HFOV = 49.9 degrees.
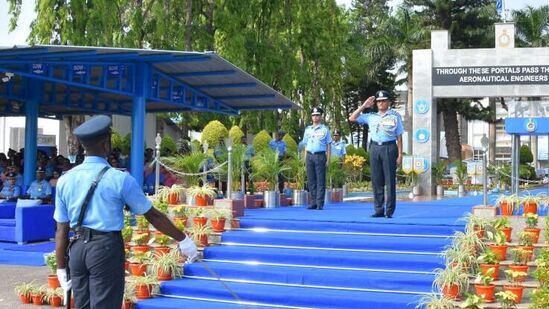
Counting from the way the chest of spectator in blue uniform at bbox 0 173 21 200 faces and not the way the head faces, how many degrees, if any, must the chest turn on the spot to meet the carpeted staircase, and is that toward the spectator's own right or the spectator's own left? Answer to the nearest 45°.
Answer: approximately 45° to the spectator's own left

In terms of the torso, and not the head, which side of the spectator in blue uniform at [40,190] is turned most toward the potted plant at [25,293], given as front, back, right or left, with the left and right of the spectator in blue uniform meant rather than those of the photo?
front

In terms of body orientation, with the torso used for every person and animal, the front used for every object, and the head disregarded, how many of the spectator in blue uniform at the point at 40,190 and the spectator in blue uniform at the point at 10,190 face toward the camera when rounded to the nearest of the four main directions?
2

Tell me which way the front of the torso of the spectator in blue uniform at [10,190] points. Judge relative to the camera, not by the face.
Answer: toward the camera

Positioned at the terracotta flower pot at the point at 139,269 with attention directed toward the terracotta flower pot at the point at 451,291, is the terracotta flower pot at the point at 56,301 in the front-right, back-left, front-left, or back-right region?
back-right

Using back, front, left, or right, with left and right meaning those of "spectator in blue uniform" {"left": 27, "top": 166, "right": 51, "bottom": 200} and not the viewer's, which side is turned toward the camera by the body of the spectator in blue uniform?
front

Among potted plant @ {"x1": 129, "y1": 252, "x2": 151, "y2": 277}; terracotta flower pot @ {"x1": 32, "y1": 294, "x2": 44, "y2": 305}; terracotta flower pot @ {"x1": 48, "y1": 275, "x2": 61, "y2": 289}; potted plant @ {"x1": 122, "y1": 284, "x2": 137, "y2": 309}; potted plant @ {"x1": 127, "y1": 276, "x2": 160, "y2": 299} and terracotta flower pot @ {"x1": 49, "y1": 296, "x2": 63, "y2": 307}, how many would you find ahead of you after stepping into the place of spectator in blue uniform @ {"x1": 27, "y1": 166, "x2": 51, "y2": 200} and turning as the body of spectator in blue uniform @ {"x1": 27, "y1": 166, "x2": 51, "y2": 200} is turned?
6

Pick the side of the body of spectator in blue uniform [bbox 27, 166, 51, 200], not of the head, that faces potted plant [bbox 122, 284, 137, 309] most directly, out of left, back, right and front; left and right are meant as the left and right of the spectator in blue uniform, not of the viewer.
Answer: front

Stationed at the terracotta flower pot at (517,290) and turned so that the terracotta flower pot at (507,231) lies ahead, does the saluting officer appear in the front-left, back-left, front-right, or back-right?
front-left

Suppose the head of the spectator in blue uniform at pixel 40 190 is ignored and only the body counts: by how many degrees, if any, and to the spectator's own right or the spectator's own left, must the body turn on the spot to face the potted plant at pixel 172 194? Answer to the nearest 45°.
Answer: approximately 45° to the spectator's own left

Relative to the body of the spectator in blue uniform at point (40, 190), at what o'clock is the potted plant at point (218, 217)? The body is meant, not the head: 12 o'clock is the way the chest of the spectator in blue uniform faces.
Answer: The potted plant is roughly at 11 o'clock from the spectator in blue uniform.

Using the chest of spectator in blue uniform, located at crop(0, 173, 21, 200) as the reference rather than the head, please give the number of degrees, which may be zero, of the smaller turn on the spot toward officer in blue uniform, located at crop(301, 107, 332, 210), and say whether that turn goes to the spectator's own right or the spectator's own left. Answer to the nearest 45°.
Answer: approximately 45° to the spectator's own left

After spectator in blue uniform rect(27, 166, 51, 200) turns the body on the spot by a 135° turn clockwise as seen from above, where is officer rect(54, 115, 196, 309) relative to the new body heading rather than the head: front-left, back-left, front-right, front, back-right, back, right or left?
back-left

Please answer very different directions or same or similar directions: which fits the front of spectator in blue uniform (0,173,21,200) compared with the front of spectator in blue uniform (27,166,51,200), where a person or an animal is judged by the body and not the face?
same or similar directions

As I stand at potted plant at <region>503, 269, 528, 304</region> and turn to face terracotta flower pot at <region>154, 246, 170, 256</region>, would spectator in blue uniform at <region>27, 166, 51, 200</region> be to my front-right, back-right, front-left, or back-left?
front-right

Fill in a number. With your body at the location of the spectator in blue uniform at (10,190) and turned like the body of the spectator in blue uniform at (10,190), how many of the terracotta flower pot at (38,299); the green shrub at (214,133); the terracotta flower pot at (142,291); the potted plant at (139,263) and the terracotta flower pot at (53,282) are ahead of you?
4

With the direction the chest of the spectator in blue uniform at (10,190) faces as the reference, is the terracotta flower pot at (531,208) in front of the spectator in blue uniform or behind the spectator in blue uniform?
in front

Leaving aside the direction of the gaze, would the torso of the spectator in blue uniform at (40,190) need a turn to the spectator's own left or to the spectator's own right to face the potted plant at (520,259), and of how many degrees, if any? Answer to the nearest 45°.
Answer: approximately 45° to the spectator's own left
